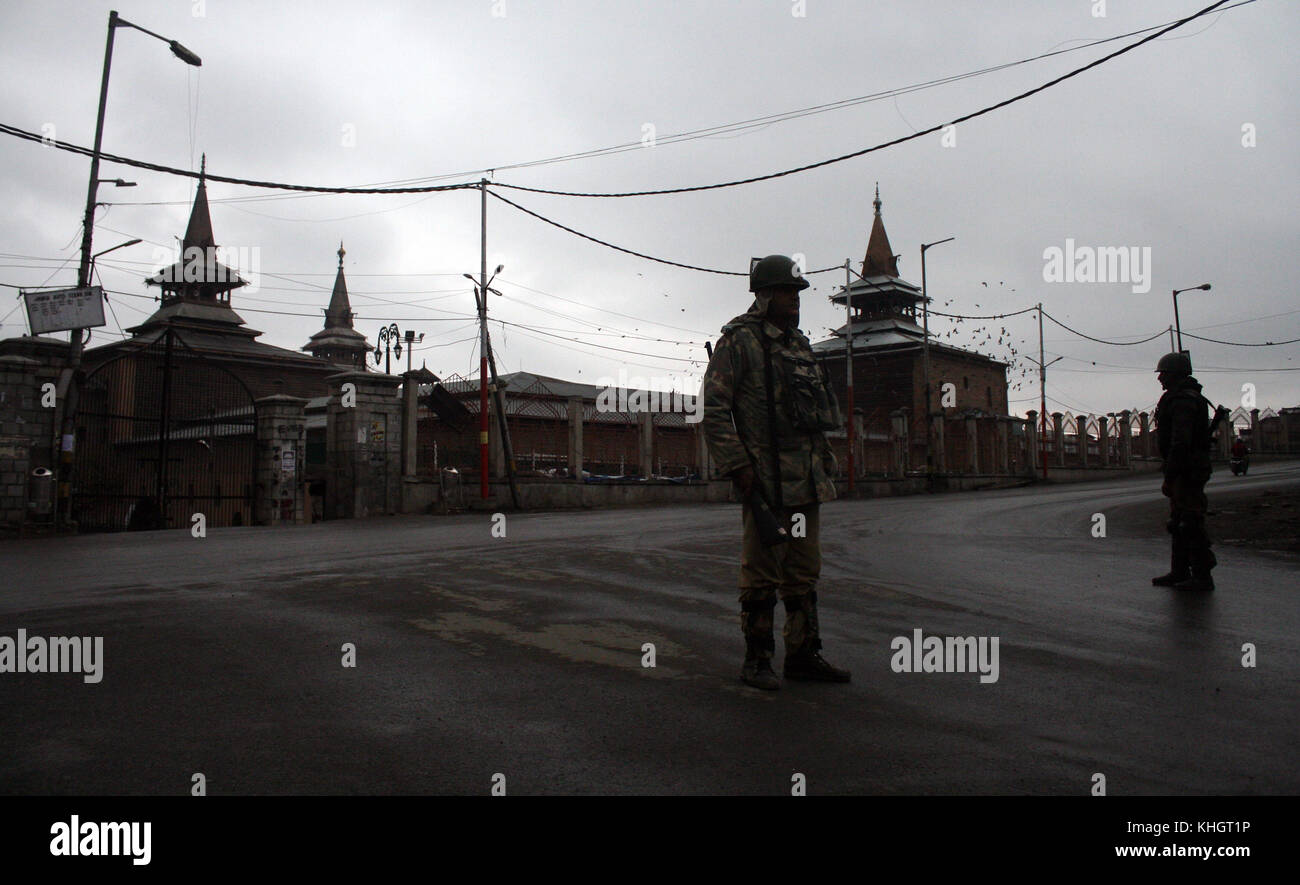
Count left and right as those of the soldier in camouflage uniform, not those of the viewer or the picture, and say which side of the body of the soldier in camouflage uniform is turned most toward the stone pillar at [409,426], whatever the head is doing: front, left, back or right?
back

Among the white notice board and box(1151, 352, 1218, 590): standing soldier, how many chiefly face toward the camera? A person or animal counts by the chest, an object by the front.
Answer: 1

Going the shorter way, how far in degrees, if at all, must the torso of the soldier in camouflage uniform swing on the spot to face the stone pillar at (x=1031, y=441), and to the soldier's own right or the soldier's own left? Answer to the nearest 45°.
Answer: approximately 135° to the soldier's own left

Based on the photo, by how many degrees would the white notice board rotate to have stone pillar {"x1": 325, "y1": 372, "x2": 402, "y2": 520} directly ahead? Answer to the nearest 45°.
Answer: approximately 90° to its left

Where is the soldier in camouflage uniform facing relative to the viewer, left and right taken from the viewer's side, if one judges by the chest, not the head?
facing the viewer and to the right of the viewer

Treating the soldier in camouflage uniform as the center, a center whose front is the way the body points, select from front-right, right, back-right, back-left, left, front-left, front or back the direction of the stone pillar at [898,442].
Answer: back-left

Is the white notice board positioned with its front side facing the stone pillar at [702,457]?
no

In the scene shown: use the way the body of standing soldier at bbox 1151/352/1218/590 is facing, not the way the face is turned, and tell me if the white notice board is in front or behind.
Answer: in front

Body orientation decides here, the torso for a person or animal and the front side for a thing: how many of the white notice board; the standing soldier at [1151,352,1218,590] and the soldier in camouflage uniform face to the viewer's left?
1

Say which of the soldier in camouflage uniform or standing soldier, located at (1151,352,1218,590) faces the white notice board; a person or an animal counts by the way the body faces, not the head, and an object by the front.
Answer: the standing soldier

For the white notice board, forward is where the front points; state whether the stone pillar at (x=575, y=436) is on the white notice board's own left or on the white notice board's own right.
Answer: on the white notice board's own left

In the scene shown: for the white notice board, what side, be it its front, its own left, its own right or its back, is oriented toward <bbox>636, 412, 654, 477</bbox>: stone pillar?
left

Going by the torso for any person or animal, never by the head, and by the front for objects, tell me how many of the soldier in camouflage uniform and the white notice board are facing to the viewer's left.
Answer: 0

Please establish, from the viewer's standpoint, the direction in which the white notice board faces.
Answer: facing the viewer

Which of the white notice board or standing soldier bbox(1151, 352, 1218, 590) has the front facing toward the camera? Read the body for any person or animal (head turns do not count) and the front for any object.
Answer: the white notice board

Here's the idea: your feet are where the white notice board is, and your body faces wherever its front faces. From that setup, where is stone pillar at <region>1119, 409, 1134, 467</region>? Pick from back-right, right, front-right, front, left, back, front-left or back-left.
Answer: left

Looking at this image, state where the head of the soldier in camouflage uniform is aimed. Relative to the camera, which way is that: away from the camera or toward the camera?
toward the camera

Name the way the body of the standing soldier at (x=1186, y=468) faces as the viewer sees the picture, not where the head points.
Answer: to the viewer's left

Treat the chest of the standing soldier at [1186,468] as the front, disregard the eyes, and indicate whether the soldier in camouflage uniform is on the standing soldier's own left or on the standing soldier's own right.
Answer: on the standing soldier's own left

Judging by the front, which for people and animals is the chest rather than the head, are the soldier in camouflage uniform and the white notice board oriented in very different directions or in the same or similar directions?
same or similar directions
